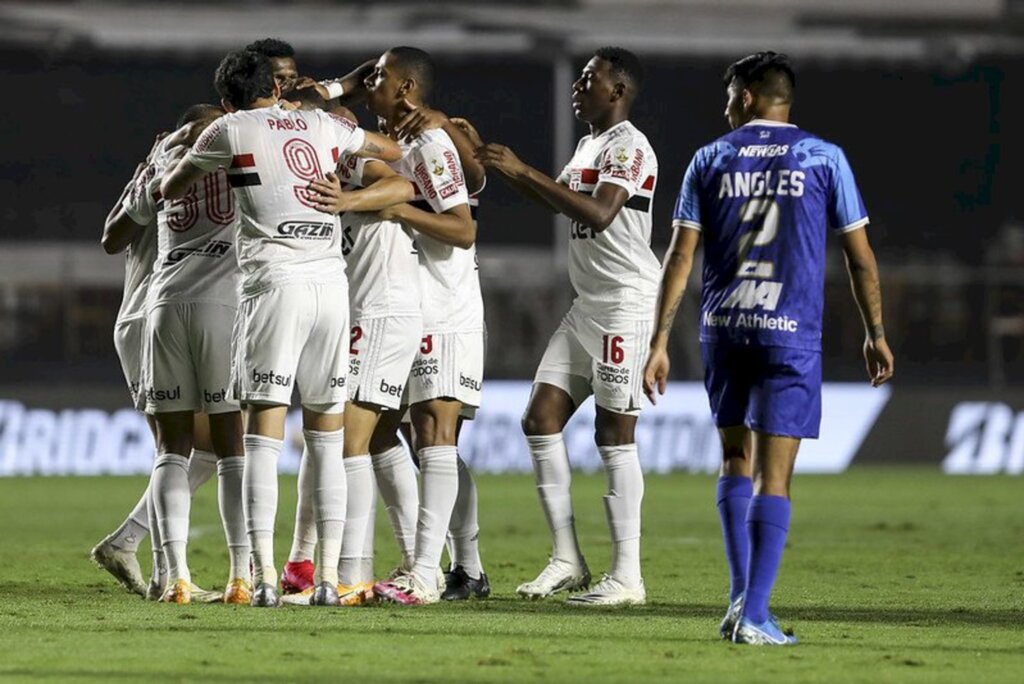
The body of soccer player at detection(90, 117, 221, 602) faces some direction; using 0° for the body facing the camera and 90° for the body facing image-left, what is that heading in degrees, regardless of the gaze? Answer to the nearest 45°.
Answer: approximately 270°

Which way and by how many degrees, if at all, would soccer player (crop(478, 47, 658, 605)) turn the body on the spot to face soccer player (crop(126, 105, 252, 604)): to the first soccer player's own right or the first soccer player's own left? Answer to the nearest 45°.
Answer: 0° — they already face them

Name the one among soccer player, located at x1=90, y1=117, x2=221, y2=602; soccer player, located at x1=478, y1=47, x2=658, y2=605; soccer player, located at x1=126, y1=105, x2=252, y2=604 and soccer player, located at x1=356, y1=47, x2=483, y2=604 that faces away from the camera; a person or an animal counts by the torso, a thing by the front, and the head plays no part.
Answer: soccer player, located at x1=126, y1=105, x2=252, y2=604

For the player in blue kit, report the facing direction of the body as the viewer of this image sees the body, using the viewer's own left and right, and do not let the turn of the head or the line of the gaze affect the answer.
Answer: facing away from the viewer

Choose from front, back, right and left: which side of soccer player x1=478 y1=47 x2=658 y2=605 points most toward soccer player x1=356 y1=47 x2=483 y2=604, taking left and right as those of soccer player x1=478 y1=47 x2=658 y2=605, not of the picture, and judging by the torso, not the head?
front

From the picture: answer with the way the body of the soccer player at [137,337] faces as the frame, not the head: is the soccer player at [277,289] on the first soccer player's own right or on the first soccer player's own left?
on the first soccer player's own right

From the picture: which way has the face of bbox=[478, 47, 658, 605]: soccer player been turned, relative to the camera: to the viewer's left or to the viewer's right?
to the viewer's left

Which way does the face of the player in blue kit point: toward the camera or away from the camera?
away from the camera

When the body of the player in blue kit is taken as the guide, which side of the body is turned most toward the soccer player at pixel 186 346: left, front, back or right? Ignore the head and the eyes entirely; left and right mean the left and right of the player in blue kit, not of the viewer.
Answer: left

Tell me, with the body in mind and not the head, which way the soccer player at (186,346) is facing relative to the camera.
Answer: away from the camera

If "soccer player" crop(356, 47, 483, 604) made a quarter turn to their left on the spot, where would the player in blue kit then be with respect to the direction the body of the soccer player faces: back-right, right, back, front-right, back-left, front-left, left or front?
front-left

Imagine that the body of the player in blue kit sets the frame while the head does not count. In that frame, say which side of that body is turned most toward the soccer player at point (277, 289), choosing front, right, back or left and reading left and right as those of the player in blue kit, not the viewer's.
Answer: left

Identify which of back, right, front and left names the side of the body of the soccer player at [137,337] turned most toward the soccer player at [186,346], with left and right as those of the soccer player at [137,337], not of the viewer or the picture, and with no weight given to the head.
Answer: right

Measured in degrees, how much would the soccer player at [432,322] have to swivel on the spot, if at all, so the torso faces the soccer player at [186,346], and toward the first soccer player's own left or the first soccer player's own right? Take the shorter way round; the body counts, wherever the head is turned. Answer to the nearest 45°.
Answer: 0° — they already face them
